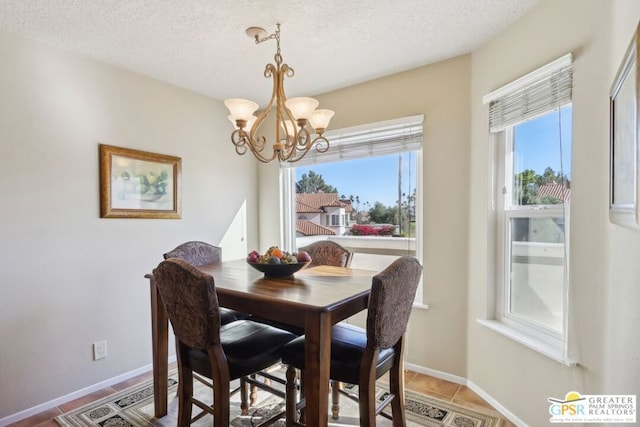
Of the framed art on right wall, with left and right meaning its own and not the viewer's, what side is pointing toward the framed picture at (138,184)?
front

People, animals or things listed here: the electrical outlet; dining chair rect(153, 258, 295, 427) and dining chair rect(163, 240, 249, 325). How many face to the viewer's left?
0

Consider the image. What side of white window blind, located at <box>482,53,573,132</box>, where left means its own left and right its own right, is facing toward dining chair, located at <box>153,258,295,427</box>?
front

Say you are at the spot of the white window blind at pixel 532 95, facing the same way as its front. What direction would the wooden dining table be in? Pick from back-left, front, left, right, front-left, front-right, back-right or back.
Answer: front

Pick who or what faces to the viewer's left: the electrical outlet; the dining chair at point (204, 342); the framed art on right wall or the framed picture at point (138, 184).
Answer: the framed art on right wall

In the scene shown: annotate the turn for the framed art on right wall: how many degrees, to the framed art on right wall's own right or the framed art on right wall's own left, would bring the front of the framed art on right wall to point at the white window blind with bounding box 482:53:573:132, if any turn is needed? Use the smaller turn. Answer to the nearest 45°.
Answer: approximately 45° to the framed art on right wall's own right

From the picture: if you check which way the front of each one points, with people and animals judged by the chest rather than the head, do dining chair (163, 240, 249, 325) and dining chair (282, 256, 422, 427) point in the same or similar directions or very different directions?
very different directions

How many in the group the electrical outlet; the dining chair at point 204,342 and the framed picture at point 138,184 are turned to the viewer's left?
0

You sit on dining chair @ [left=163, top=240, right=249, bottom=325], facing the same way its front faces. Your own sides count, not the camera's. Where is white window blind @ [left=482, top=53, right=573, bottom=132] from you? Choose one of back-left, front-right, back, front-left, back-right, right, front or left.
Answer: front

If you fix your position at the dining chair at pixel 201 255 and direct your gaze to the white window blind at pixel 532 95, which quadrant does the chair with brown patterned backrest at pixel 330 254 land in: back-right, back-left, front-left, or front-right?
front-left

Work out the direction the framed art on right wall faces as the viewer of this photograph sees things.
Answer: facing to the left of the viewer

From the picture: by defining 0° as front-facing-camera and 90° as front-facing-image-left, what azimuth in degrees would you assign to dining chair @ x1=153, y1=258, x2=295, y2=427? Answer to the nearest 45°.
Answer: approximately 225°

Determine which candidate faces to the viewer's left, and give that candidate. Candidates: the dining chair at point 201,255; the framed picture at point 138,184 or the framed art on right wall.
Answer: the framed art on right wall

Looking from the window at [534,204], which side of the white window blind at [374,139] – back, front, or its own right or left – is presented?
left

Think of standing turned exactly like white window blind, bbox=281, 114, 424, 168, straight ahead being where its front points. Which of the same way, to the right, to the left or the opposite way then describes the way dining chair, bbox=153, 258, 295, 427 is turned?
the opposite way
